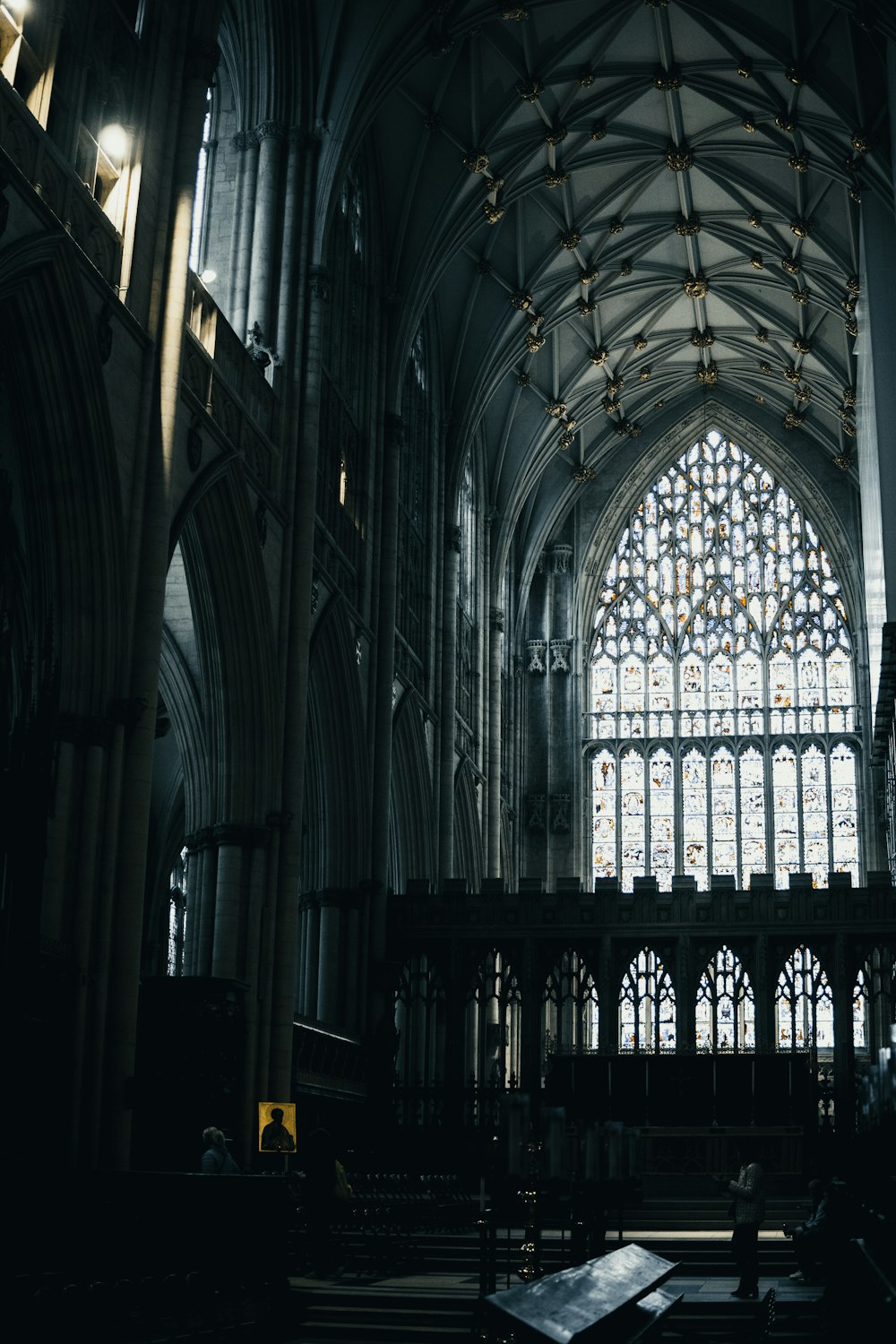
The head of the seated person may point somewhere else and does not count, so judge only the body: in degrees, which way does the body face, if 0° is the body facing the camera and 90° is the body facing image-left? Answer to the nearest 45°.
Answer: approximately 90°

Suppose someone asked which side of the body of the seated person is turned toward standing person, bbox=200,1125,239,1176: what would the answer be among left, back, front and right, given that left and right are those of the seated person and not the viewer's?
front
